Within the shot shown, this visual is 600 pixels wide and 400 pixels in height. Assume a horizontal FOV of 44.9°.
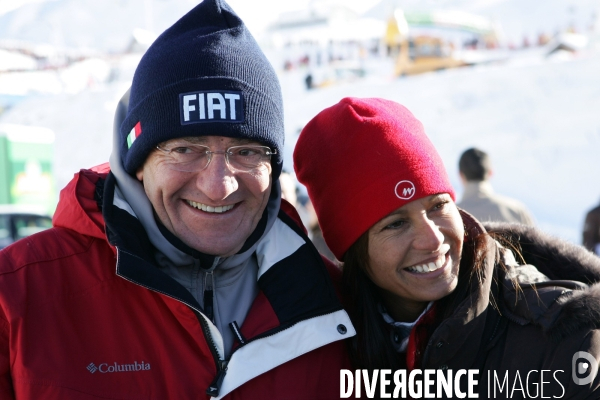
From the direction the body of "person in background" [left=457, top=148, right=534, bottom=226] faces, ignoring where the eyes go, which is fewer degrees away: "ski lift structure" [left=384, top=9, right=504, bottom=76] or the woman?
the ski lift structure

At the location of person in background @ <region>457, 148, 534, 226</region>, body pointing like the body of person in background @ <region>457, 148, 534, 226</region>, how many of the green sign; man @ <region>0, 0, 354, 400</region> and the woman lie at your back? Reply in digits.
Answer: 2

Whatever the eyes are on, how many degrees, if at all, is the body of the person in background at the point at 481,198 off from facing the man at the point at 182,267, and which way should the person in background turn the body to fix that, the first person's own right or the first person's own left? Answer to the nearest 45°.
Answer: approximately 180°

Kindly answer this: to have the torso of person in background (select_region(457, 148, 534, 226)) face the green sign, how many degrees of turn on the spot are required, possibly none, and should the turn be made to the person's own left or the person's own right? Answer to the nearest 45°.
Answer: approximately 45° to the person's own left

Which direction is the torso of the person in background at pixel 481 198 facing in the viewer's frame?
away from the camera

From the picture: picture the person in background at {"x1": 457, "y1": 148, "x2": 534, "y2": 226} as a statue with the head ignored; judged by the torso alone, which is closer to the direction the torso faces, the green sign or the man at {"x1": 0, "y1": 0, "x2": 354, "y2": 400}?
the green sign

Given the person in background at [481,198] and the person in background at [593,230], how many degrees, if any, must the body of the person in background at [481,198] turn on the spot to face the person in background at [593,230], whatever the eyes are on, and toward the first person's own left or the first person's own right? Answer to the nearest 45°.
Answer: approximately 45° to the first person's own right

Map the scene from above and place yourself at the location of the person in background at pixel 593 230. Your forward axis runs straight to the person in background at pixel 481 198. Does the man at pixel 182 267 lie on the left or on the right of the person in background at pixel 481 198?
left

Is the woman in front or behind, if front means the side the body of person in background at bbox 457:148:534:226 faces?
behind

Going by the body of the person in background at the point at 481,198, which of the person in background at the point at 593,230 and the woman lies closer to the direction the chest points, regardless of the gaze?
the person in background

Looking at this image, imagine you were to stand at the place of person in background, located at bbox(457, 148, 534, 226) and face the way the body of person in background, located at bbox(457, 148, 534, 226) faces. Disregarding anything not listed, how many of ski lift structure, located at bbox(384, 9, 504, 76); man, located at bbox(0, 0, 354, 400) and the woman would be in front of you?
1

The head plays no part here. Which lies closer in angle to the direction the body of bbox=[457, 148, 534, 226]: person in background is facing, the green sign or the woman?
the green sign

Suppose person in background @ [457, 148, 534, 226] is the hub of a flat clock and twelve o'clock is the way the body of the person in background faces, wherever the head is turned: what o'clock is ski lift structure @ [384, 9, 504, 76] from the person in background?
The ski lift structure is roughly at 12 o'clock from the person in background.
